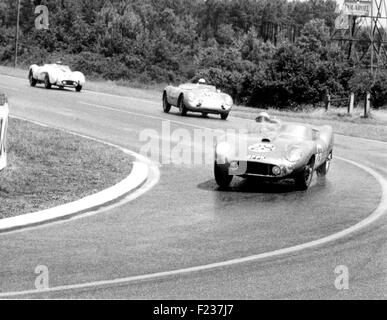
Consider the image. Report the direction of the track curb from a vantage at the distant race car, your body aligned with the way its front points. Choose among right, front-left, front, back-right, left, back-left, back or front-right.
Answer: front-right

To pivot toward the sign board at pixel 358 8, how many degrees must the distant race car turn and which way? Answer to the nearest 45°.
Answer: approximately 90° to its left

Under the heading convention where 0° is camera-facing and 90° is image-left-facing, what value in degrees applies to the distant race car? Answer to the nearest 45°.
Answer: approximately 315°

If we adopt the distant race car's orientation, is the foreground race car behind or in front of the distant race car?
in front
